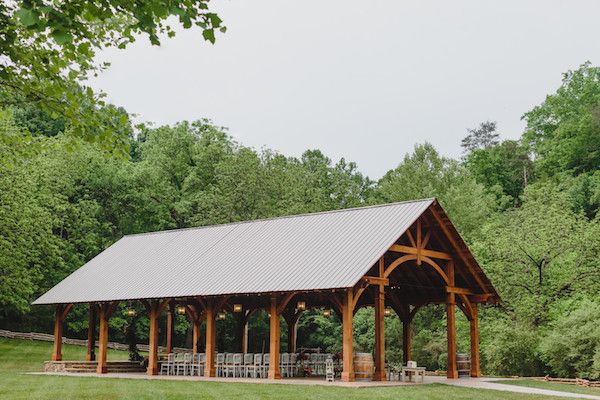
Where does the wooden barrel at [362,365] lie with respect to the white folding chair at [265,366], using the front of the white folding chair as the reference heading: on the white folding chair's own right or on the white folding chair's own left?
on the white folding chair's own left
